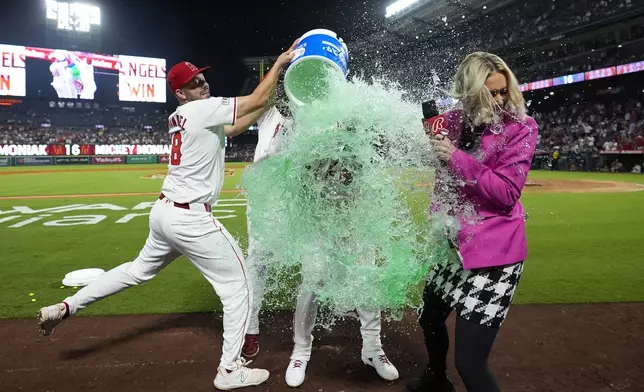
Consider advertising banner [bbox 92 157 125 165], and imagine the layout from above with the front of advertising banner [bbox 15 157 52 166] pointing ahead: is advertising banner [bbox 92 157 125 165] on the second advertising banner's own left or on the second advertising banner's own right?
on the second advertising banner's own left

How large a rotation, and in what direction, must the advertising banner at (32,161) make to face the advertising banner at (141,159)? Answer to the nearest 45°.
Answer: approximately 90° to its left

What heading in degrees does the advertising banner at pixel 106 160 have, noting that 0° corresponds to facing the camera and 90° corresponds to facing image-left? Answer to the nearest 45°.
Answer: approximately 0°

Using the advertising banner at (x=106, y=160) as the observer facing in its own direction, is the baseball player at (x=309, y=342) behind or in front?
in front

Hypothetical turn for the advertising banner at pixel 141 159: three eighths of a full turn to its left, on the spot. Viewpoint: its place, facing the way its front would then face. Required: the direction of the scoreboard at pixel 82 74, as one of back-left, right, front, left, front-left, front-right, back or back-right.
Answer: left

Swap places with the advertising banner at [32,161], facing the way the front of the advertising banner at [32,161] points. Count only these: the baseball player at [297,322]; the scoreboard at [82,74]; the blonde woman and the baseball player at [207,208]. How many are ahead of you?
3

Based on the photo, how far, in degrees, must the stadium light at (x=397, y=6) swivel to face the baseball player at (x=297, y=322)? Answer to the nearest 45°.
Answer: approximately 45° to its left

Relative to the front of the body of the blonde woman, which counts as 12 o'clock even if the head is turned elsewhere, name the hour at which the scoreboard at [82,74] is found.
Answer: The scoreboard is roughly at 3 o'clock from the blonde woman.

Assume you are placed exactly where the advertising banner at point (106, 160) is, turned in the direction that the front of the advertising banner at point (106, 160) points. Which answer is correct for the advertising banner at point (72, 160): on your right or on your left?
on your right

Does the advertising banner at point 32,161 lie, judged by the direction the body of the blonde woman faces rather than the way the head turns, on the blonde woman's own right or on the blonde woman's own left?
on the blonde woman's own right

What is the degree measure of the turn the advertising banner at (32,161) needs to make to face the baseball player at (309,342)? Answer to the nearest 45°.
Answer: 0° — it already faces them

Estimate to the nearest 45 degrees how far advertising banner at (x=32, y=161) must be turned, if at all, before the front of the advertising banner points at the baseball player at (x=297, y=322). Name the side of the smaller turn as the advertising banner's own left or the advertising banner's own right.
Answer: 0° — it already faces them
